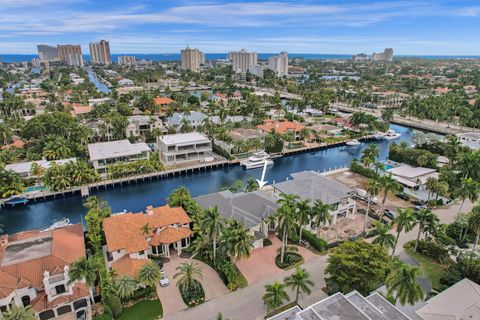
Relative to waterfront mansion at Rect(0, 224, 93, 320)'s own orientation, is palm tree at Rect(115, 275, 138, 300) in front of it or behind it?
in front

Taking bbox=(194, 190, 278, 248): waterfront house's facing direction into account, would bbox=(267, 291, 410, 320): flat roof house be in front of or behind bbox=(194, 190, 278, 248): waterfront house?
in front

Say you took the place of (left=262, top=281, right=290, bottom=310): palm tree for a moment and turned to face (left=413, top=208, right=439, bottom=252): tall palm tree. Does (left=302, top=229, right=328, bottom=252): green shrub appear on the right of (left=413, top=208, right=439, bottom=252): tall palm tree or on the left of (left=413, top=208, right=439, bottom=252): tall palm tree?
left

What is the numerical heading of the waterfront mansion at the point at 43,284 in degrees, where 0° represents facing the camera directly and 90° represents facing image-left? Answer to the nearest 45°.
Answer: approximately 315°

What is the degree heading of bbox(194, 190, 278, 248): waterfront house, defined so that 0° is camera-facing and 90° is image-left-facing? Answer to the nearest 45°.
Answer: approximately 315°

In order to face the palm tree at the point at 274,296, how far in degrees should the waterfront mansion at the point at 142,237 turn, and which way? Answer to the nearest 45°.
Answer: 0° — it already faces it

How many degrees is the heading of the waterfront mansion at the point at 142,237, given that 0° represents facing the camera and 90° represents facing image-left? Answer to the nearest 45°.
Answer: approximately 315°

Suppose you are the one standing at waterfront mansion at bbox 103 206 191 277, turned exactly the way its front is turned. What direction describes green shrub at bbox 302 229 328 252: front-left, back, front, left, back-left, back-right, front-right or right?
front-left
